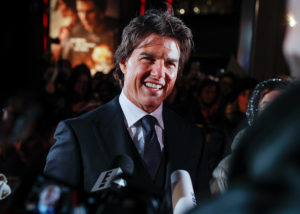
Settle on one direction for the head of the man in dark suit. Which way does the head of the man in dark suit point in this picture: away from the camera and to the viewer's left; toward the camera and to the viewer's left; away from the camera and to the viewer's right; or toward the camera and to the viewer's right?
toward the camera and to the viewer's right

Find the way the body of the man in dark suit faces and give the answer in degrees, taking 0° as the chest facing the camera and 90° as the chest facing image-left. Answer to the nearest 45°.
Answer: approximately 315°
